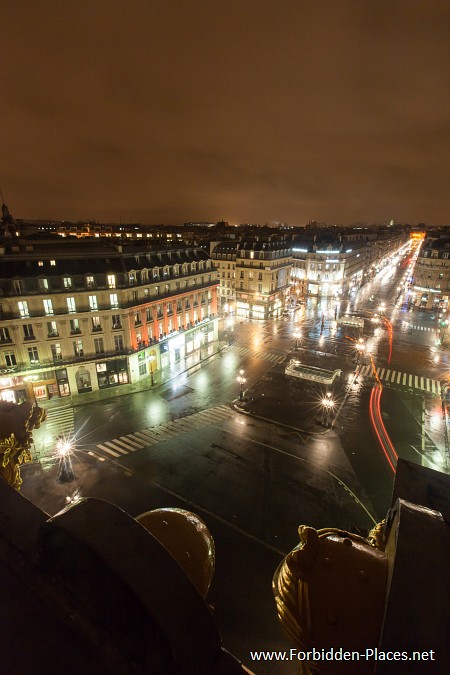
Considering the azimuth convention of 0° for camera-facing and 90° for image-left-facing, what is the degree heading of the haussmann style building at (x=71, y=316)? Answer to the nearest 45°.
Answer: approximately 315°

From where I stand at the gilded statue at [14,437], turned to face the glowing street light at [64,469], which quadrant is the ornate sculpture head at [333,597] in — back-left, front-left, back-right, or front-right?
back-right

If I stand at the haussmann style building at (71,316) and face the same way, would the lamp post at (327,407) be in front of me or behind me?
in front

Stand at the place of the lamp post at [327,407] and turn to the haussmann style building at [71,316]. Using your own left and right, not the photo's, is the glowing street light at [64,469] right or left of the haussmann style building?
left

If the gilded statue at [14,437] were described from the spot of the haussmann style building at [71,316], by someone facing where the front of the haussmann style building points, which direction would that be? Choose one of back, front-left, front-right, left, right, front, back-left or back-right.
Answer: front-right

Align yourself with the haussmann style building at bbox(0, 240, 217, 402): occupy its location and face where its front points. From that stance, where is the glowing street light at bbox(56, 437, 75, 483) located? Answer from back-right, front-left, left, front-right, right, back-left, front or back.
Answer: front-right

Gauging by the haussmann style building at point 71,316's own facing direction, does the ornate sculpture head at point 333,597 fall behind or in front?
in front
